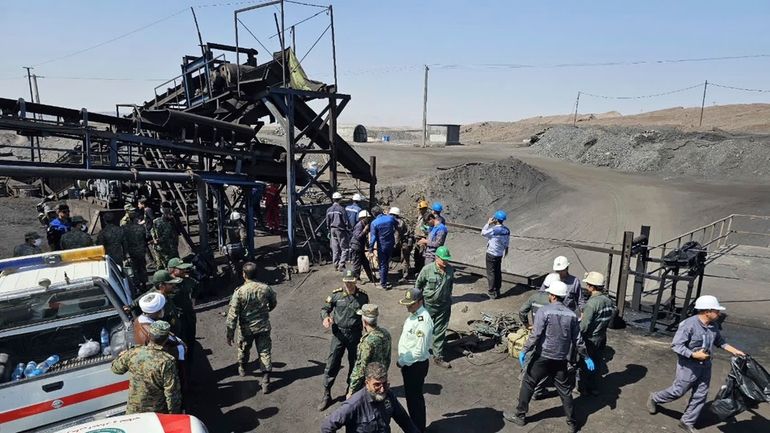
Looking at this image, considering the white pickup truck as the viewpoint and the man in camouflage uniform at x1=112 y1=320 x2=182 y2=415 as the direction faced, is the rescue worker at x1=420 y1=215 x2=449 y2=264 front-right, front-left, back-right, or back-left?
front-left

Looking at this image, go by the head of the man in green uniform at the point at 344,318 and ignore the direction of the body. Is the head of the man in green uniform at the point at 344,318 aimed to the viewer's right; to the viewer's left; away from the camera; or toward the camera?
toward the camera

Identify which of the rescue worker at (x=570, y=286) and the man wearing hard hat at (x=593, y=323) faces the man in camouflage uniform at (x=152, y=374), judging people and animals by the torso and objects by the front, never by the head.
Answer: the rescue worker

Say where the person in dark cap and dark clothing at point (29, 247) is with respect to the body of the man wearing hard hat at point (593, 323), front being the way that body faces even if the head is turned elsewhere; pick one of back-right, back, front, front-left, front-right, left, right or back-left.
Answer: front-left

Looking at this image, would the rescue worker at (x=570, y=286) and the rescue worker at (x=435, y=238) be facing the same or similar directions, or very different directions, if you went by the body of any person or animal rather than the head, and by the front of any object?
same or similar directions

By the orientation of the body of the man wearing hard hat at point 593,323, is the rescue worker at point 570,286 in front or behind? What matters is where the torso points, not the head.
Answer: in front

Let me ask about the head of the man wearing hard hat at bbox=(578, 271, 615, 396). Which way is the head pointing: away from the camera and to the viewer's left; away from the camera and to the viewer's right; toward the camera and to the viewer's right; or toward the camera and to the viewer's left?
toward the camera and to the viewer's left

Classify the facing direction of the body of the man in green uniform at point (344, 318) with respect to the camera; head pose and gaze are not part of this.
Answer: toward the camera

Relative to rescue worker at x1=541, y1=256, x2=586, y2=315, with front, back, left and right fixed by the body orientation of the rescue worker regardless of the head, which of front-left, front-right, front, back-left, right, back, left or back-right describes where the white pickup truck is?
front

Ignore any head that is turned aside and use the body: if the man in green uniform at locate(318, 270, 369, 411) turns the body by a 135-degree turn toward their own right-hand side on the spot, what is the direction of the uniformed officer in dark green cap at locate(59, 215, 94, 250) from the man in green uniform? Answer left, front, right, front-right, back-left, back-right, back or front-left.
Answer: front

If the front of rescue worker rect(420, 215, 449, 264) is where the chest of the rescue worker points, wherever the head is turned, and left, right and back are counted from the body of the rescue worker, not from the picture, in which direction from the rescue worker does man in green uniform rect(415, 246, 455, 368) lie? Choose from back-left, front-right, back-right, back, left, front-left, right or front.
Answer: front-left

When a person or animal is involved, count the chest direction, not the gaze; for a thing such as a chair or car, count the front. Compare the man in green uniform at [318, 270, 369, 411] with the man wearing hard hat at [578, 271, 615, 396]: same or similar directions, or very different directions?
very different directions

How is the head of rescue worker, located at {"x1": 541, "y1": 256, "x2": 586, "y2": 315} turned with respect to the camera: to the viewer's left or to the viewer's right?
to the viewer's left

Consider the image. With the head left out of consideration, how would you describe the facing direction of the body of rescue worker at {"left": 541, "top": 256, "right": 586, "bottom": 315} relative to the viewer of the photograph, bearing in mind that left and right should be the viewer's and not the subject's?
facing the viewer and to the left of the viewer

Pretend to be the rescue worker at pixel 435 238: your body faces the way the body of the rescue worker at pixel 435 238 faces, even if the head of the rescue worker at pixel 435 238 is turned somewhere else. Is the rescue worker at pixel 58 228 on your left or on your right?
on your right

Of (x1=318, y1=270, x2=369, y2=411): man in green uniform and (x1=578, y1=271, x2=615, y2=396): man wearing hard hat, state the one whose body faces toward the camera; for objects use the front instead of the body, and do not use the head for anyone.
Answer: the man in green uniform

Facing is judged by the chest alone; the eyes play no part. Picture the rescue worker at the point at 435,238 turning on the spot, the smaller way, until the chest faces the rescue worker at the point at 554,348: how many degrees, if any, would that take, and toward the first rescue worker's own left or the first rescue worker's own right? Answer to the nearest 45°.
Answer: approximately 45° to the first rescue worker's own left

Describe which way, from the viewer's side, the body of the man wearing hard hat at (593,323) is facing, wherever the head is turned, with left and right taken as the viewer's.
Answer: facing away from the viewer and to the left of the viewer
